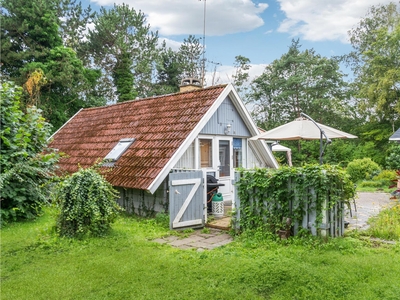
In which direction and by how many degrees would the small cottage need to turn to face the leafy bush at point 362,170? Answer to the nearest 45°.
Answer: approximately 90° to its left

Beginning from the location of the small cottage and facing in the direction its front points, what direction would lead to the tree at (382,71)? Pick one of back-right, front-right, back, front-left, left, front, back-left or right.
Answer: left

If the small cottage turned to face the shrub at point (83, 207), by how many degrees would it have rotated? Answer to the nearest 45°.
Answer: approximately 90° to its right

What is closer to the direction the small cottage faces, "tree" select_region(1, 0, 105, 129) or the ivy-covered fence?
the ivy-covered fence

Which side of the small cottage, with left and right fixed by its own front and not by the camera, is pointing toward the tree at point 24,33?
back

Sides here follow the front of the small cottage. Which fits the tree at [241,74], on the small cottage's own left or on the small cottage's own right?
on the small cottage's own left

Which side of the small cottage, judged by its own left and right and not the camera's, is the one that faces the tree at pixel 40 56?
back

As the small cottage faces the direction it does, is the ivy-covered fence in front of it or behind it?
in front

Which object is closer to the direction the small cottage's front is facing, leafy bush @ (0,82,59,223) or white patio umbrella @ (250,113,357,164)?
the white patio umbrella

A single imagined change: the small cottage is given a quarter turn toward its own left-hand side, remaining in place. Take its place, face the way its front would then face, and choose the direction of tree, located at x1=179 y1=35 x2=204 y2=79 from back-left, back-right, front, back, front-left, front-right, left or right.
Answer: front-left
